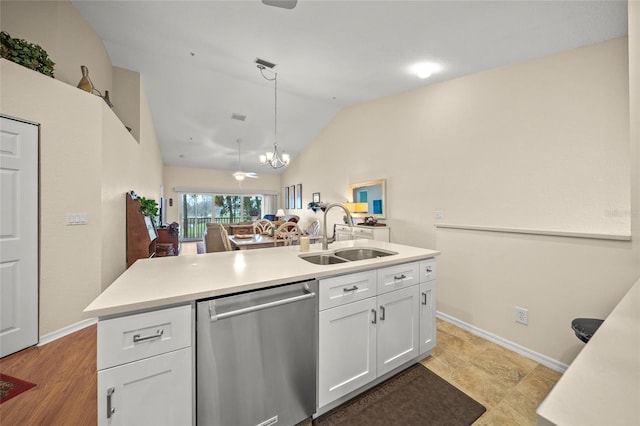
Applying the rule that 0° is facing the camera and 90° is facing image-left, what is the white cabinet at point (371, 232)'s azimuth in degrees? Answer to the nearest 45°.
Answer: approximately 45°

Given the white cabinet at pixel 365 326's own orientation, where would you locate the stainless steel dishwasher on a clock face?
The stainless steel dishwasher is roughly at 3 o'clock from the white cabinet.

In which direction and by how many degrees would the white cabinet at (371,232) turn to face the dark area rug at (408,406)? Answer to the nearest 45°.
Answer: approximately 45° to its left

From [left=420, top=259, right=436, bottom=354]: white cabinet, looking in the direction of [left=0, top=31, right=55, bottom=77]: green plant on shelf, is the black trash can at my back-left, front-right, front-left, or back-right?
back-left

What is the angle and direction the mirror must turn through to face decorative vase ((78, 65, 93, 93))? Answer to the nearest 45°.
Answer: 0° — it already faces it

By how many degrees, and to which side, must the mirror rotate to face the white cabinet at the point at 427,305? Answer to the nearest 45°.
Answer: approximately 45° to its left

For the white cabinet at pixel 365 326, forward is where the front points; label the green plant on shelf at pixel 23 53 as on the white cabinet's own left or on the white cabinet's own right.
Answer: on the white cabinet's own right

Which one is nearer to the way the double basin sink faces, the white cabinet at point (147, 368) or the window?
the white cabinet

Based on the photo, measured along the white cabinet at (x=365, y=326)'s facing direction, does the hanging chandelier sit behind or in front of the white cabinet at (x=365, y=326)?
behind

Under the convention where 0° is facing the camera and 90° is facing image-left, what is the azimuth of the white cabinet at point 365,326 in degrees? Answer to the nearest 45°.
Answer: approximately 315°

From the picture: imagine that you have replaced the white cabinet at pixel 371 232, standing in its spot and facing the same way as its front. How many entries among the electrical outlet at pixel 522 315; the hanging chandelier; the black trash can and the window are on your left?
2

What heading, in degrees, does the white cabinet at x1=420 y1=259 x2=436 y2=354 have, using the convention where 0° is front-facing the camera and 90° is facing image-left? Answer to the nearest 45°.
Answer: approximately 315°

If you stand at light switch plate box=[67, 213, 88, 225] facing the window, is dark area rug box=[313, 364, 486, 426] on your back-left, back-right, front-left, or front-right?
back-right
